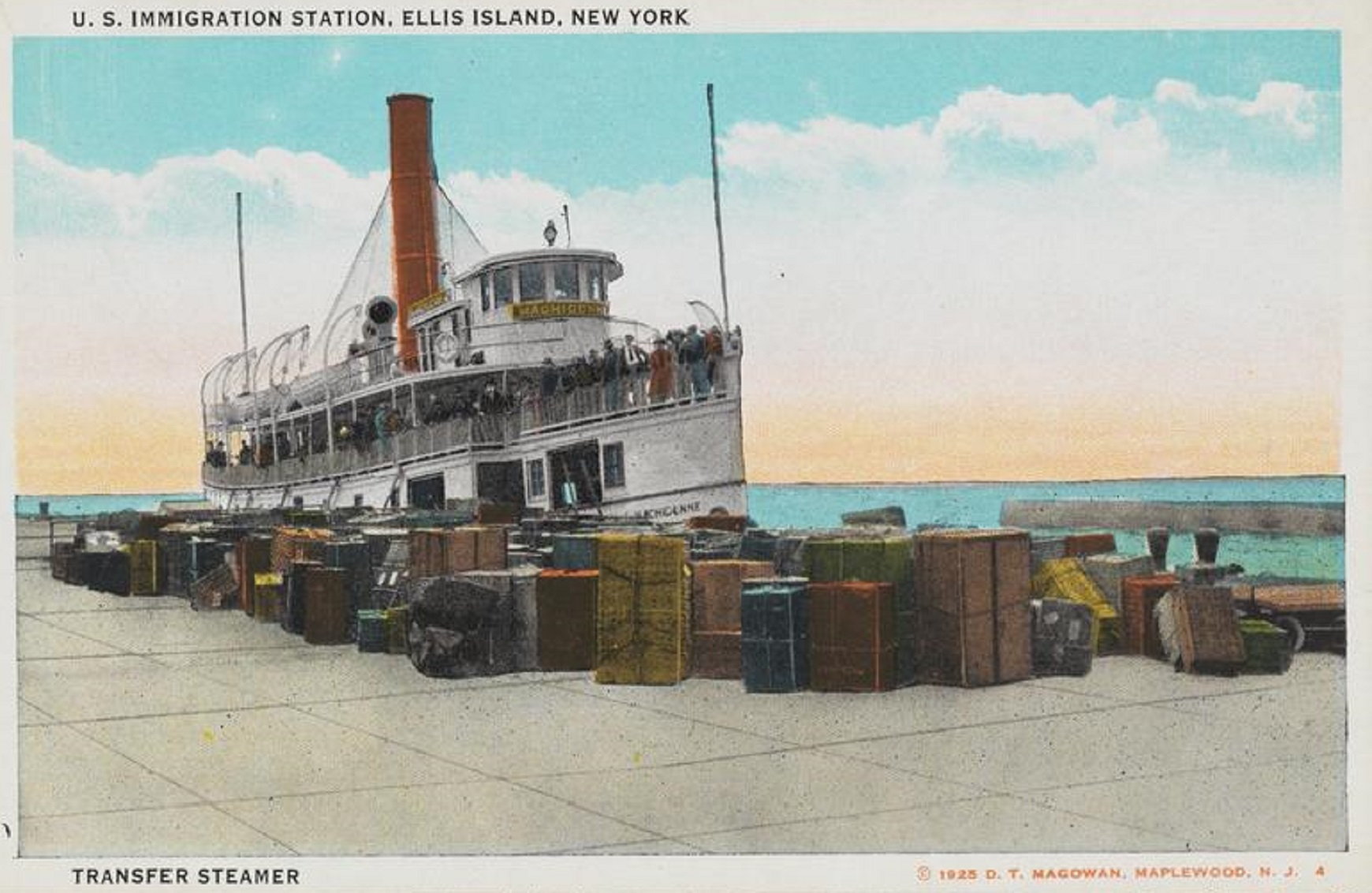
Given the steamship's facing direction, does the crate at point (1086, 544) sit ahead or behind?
ahead

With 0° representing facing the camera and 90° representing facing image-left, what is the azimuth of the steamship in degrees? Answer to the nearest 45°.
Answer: approximately 315°

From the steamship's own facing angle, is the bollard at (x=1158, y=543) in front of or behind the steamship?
in front

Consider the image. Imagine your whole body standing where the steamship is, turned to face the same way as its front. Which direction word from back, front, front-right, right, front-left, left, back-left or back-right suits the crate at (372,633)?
front-right

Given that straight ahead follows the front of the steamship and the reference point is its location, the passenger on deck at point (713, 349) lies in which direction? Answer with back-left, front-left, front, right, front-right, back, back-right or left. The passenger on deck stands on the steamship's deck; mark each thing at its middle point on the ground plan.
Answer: front

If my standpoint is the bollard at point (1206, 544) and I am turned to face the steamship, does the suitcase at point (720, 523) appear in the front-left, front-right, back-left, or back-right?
front-left

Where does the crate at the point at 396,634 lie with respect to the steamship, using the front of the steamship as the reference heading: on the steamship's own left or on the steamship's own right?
on the steamship's own right

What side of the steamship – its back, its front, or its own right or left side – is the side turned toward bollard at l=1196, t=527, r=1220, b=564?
front

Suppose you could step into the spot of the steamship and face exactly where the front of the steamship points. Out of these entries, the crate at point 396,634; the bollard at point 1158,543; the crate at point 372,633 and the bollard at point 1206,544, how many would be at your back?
0

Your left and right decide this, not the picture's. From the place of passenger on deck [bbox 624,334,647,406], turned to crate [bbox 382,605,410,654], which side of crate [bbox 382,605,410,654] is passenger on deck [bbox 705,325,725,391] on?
left

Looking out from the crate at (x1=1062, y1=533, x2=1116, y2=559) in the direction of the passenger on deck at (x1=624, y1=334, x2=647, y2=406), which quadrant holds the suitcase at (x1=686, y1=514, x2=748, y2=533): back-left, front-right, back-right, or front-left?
front-left
